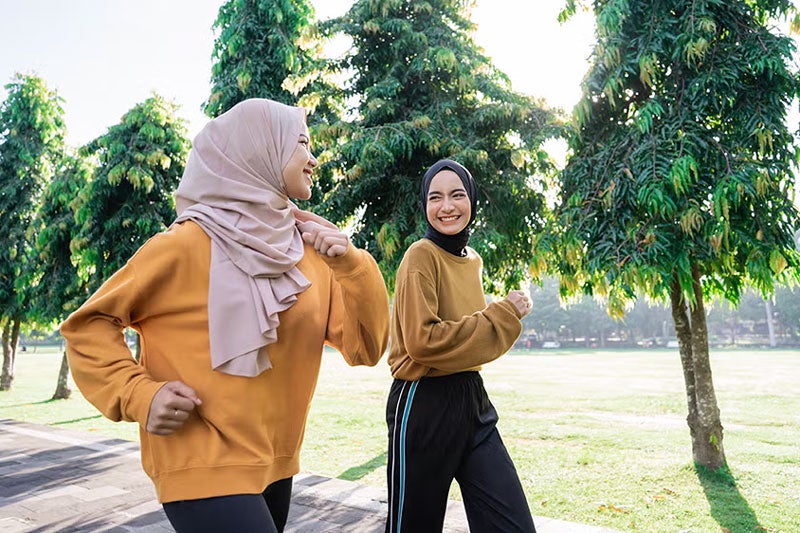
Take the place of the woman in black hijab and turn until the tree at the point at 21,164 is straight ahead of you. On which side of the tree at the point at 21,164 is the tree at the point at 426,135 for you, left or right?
right

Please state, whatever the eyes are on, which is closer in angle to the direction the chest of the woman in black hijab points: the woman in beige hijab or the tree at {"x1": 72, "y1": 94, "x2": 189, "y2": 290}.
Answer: the woman in beige hijab

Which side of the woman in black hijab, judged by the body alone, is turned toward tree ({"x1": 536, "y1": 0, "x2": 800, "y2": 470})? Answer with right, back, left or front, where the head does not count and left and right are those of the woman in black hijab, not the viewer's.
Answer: left

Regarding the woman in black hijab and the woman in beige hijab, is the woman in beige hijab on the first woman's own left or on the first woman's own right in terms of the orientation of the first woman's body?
on the first woman's own right

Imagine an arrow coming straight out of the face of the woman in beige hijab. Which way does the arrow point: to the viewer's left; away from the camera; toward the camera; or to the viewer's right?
to the viewer's right

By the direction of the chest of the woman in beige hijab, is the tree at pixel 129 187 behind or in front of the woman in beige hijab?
behind
